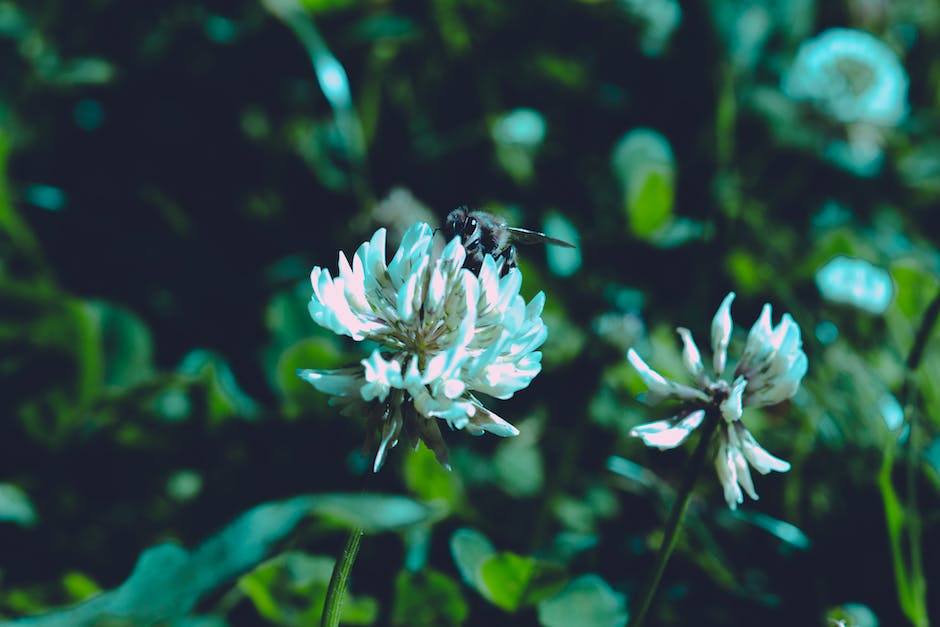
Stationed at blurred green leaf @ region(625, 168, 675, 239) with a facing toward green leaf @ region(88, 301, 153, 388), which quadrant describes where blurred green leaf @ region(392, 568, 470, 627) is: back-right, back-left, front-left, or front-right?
front-left

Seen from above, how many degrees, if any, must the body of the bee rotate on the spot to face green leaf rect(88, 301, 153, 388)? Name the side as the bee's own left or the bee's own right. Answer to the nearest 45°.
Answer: approximately 45° to the bee's own right

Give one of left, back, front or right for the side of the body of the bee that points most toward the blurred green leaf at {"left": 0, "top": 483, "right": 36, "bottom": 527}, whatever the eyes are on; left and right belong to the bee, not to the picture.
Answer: front

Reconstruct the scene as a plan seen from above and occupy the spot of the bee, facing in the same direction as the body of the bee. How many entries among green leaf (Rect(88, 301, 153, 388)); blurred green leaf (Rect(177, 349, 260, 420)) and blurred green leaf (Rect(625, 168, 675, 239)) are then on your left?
0

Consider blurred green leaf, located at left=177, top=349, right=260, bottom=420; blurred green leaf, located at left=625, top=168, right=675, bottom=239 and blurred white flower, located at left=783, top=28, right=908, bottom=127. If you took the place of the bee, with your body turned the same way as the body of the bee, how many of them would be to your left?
0

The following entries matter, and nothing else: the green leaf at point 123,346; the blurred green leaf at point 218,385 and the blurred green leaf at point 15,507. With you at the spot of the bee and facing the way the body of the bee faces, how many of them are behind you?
0

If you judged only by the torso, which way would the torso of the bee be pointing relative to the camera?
to the viewer's left
